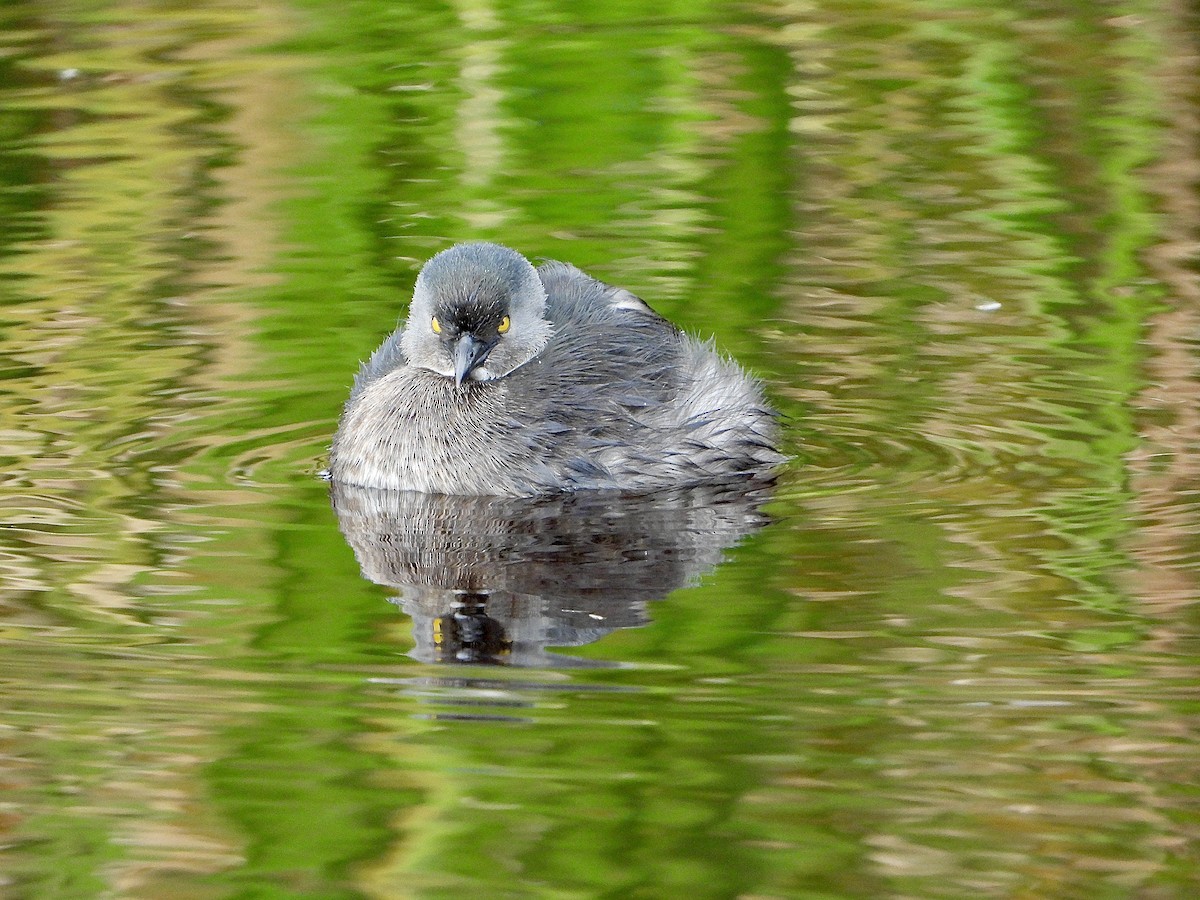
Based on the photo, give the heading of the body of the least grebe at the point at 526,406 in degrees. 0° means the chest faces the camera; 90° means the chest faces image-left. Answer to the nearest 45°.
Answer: approximately 45°
